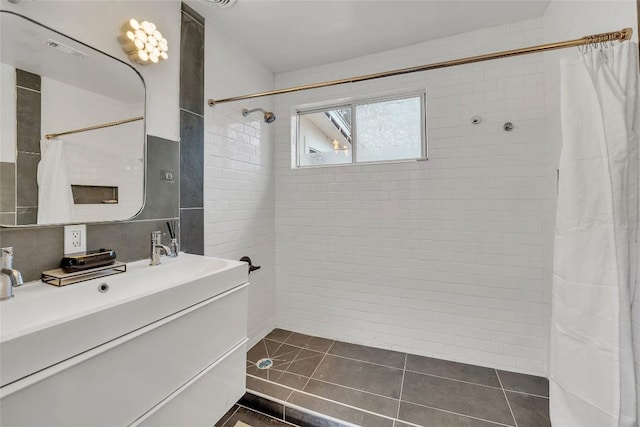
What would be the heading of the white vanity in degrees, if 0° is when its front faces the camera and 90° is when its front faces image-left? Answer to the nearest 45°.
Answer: approximately 315°

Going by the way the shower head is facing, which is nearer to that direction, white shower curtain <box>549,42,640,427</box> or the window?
the white shower curtain

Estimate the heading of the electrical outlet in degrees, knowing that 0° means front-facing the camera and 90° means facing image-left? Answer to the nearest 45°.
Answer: approximately 315°

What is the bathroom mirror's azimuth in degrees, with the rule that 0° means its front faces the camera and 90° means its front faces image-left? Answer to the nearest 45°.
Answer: approximately 315°

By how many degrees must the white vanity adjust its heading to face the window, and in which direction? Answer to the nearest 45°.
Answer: approximately 45° to its left

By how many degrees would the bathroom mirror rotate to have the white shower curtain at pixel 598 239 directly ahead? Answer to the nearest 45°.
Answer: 0° — it already faces it

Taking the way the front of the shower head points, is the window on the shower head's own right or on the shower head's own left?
on the shower head's own left

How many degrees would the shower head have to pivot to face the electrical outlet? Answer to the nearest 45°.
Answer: approximately 90° to its right
